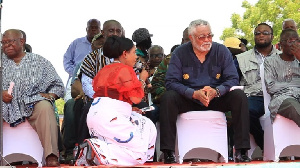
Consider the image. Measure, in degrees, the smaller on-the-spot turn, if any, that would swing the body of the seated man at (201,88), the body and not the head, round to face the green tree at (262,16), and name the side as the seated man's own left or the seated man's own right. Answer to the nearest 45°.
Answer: approximately 180°

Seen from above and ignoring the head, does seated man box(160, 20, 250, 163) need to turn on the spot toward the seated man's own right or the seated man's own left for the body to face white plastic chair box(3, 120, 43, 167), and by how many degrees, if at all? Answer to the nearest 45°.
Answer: approximately 90° to the seated man's own right

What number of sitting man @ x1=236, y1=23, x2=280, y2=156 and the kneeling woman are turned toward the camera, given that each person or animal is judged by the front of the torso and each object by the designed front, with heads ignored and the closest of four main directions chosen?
1

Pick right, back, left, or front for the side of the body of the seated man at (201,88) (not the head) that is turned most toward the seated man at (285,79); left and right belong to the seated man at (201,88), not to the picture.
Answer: left

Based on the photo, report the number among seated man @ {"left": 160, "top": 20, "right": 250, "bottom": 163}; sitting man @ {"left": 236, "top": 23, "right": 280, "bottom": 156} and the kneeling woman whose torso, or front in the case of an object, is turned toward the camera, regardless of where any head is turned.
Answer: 2

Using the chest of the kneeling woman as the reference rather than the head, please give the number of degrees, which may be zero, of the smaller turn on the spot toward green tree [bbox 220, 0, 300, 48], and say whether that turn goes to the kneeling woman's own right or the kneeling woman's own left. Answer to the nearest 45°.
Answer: approximately 45° to the kneeling woman's own left

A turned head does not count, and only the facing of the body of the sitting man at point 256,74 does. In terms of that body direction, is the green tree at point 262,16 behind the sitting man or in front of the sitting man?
behind

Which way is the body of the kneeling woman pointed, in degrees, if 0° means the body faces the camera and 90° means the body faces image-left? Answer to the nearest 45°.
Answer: approximately 225°

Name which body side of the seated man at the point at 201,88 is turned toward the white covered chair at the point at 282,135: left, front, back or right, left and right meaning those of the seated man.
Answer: left

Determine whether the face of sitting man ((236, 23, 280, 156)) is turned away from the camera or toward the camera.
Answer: toward the camera

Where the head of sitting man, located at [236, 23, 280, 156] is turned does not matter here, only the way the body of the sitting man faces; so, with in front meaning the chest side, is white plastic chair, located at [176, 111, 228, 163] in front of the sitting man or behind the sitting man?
in front

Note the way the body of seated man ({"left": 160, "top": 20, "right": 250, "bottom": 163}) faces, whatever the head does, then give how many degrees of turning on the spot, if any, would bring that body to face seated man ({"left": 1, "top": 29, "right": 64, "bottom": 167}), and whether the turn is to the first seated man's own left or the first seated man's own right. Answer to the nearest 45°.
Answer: approximately 90° to the first seated man's own right

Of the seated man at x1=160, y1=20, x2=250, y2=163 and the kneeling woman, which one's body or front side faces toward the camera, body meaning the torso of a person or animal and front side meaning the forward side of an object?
the seated man

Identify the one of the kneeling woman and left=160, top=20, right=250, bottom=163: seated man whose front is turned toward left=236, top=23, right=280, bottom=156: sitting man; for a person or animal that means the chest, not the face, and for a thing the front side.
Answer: the kneeling woman

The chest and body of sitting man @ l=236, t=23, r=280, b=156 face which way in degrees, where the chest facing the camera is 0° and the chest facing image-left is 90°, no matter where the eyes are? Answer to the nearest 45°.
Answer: approximately 0°

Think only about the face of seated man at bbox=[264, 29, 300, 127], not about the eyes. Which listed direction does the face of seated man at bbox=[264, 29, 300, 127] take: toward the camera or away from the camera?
toward the camera

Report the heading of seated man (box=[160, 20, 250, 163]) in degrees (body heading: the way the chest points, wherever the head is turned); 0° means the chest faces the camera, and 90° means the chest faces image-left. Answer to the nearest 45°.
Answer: approximately 0°
